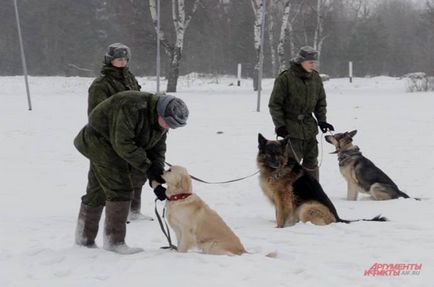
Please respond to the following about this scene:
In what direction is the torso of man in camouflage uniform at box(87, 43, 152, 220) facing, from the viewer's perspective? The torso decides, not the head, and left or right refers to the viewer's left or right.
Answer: facing the viewer and to the right of the viewer

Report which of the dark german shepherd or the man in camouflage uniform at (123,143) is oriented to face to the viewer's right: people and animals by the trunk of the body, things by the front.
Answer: the man in camouflage uniform

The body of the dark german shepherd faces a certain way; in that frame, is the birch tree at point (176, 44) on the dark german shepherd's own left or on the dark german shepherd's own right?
on the dark german shepherd's own right

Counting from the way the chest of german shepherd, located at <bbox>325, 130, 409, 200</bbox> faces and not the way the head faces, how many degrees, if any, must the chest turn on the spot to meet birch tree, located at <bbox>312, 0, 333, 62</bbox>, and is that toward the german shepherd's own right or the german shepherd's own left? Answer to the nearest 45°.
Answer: approximately 90° to the german shepherd's own right

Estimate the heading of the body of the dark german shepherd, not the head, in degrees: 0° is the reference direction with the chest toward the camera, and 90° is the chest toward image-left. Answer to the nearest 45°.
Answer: approximately 45°

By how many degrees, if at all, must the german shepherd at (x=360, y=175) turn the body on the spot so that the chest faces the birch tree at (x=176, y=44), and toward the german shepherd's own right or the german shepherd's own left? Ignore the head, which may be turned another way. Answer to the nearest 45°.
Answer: approximately 45° to the german shepherd's own right

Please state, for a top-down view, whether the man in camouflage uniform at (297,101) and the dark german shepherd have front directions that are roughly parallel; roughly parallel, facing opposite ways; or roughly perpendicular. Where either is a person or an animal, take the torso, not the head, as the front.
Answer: roughly perpendicular

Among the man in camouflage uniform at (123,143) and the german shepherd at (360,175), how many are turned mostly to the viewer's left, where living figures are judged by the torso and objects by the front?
1

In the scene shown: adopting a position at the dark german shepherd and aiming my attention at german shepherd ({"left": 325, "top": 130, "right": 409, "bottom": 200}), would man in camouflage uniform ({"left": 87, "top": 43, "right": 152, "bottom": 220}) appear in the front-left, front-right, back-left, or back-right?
back-left

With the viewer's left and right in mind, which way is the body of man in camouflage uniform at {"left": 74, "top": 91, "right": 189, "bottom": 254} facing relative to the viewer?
facing to the right of the viewer

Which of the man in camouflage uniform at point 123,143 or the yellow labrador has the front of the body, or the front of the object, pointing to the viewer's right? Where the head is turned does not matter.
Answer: the man in camouflage uniform

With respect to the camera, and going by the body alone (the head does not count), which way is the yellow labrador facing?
to the viewer's left

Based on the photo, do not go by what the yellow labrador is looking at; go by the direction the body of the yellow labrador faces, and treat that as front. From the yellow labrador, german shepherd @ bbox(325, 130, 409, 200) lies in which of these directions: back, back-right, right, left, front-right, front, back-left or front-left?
back-right
